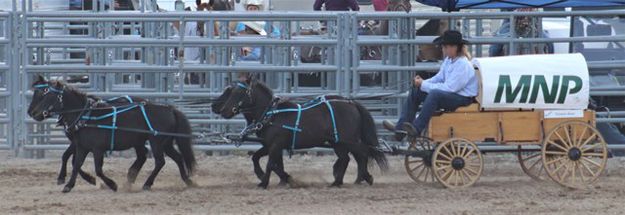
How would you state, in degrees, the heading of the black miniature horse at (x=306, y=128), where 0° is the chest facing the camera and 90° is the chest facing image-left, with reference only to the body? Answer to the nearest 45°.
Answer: approximately 90°

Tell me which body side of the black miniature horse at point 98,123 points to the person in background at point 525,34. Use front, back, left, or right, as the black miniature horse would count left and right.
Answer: back

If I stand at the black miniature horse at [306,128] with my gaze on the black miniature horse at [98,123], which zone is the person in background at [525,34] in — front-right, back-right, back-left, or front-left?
back-right

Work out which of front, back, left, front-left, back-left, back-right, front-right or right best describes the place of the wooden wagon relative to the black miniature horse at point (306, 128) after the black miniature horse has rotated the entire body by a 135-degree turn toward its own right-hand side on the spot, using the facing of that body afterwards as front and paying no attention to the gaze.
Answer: front-right

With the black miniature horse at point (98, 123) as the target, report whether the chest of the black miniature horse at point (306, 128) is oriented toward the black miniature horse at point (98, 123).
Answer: yes

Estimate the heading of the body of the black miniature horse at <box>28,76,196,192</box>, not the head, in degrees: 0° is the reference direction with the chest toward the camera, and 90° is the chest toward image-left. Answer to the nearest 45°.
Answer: approximately 90°

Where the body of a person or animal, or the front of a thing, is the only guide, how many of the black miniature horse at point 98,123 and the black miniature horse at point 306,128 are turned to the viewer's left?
2

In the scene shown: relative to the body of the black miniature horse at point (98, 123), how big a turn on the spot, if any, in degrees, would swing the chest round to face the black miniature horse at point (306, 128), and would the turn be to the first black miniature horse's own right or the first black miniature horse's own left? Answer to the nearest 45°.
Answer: approximately 180°

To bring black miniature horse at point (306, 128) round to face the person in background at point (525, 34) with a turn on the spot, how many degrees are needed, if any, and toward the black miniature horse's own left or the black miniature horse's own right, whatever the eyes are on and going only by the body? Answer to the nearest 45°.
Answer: approximately 135° to the black miniature horse's own right

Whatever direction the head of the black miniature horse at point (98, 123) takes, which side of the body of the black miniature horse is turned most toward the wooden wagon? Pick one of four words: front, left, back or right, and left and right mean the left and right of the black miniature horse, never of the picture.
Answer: back

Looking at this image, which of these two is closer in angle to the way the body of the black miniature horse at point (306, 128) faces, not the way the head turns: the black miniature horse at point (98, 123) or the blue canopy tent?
the black miniature horse

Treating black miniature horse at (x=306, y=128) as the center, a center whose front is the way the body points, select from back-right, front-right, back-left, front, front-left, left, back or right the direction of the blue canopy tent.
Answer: back-right
